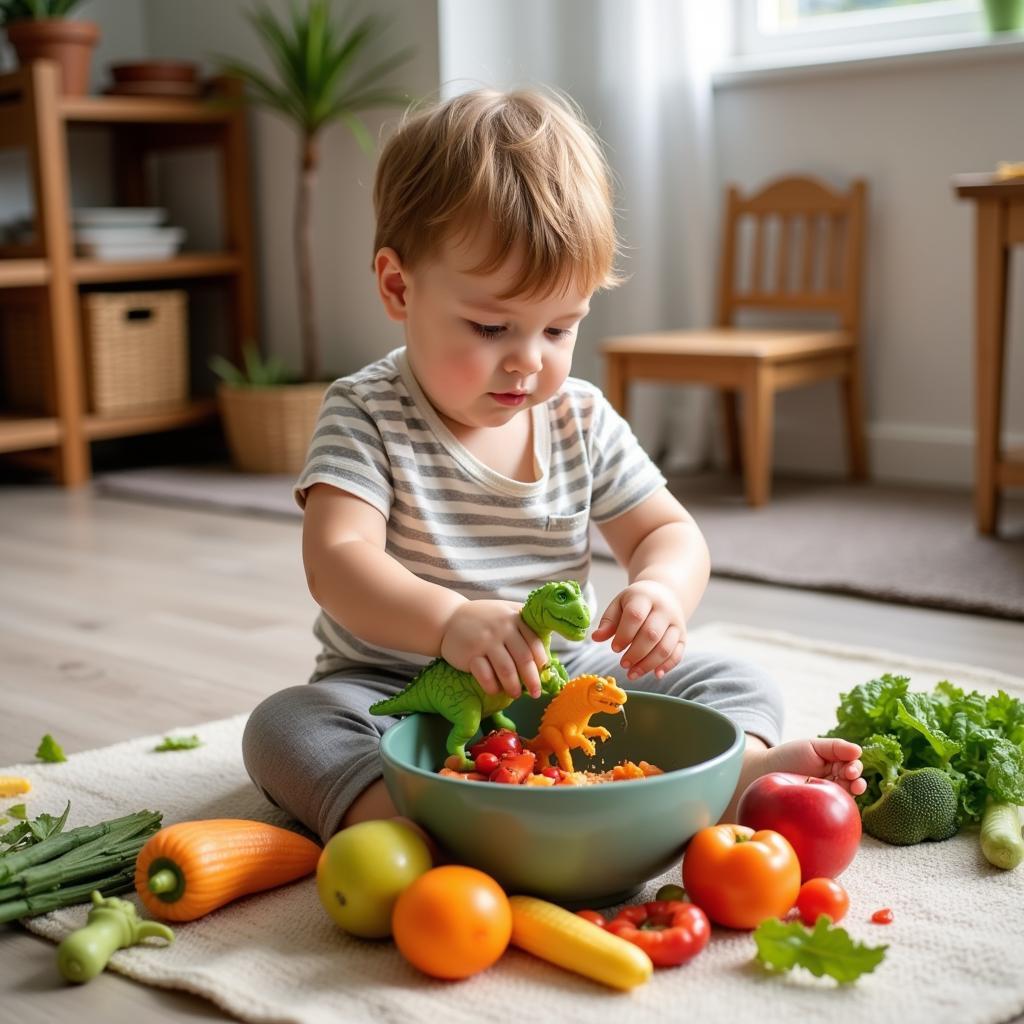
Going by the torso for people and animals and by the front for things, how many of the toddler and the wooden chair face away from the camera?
0

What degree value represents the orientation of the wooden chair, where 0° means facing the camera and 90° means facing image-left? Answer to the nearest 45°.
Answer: approximately 45°

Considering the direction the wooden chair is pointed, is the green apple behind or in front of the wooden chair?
in front

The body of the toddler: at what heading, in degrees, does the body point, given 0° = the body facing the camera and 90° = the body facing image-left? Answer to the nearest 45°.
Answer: approximately 315°

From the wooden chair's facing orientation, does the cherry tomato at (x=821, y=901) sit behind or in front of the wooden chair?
in front
